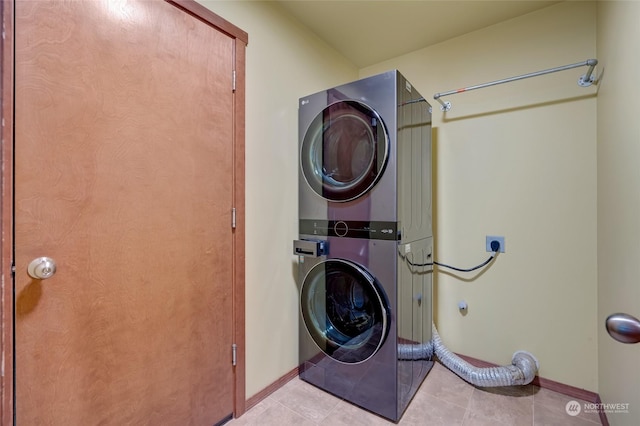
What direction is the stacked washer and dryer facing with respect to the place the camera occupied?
facing the viewer and to the left of the viewer

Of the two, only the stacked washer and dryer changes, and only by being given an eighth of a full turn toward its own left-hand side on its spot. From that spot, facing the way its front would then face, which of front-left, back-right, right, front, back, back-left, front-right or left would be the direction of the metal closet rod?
left

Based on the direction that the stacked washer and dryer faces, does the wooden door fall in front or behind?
in front

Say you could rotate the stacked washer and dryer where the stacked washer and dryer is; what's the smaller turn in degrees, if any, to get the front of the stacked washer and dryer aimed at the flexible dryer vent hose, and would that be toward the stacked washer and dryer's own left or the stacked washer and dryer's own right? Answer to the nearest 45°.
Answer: approximately 135° to the stacked washer and dryer's own left
